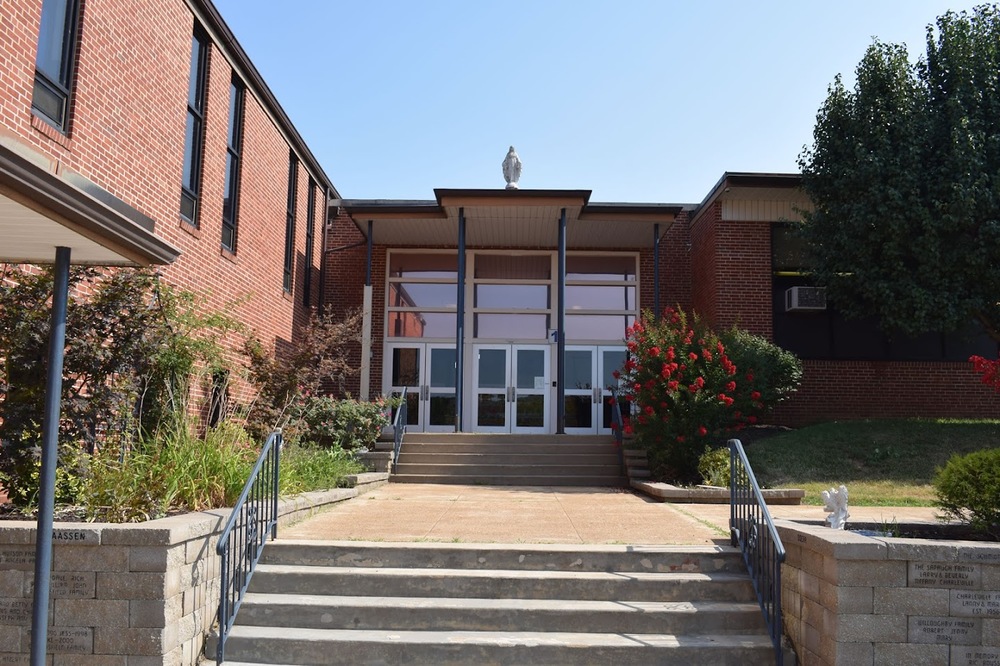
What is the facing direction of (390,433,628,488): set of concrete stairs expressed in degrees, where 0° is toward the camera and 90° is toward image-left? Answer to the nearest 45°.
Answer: approximately 0°

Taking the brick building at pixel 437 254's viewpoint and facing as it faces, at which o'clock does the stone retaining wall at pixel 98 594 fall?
The stone retaining wall is roughly at 12 o'clock from the brick building.

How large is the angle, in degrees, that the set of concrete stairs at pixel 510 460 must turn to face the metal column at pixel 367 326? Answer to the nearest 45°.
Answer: approximately 135° to its right

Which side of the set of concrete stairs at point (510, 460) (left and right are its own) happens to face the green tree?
left

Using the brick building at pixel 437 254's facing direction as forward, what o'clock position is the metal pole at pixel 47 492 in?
The metal pole is roughly at 12 o'clock from the brick building.

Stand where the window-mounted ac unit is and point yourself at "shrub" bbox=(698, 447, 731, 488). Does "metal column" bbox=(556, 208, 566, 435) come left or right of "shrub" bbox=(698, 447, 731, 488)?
right

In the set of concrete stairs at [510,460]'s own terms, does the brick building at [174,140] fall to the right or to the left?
on its right
